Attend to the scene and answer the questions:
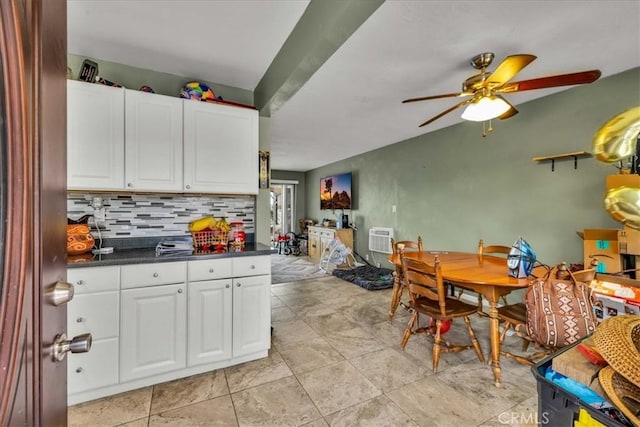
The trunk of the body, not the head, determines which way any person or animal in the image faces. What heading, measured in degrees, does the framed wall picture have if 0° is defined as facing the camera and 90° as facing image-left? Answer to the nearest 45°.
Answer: approximately 0°

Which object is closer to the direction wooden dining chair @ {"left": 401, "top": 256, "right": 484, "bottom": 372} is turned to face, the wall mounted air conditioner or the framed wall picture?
the wall mounted air conditioner

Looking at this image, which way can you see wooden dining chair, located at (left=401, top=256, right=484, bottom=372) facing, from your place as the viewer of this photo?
facing away from the viewer and to the right of the viewer

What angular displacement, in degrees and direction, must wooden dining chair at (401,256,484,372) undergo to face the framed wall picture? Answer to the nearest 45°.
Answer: approximately 135° to its left

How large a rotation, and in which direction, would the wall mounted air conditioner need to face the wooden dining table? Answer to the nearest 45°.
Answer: approximately 45° to its left

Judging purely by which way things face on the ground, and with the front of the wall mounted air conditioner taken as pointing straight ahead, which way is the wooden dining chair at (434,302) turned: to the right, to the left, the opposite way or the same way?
the opposite way

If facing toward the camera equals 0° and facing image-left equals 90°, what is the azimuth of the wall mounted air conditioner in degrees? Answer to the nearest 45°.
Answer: approximately 45°

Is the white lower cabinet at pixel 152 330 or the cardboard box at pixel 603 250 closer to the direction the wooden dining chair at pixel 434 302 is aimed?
the cardboard box

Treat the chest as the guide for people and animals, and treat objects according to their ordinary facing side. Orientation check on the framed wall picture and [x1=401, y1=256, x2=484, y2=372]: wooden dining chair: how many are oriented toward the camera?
1
